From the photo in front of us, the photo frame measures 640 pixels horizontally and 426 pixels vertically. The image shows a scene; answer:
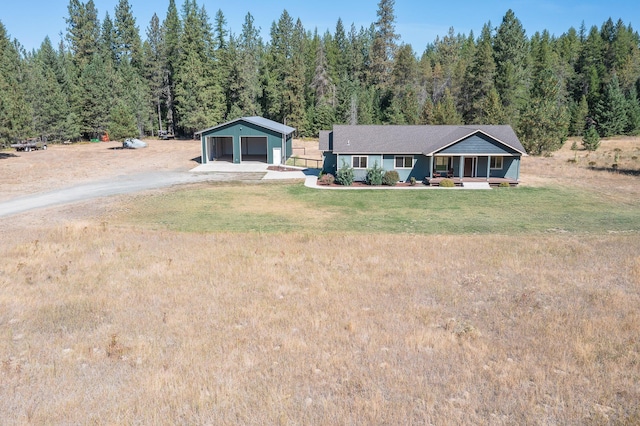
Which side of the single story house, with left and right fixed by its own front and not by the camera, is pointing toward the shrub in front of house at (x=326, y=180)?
right

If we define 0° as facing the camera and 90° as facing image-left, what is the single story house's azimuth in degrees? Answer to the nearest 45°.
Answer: approximately 0°
